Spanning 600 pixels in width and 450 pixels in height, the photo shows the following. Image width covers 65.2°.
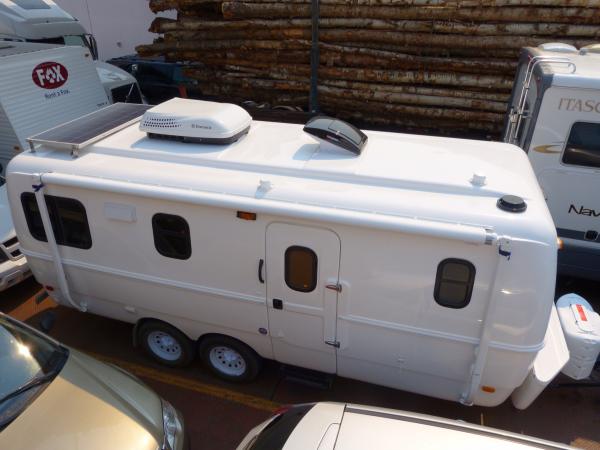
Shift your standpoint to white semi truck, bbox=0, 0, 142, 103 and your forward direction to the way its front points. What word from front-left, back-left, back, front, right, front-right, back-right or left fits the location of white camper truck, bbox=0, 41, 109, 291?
right

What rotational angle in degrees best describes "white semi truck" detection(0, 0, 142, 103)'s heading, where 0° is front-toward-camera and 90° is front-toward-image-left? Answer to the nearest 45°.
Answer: approximately 270°

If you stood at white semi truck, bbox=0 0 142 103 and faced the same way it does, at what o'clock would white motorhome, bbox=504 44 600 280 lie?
The white motorhome is roughly at 2 o'clock from the white semi truck.

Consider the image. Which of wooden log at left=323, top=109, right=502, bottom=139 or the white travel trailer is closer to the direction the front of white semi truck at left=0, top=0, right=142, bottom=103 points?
the wooden log

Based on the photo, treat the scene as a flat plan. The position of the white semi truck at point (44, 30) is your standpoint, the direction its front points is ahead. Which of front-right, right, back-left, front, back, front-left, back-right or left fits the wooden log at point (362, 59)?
front-right

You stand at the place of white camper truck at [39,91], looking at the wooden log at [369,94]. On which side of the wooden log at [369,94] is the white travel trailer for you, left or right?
right

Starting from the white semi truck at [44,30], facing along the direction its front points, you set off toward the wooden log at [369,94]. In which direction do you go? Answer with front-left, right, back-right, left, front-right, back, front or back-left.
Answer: front-right

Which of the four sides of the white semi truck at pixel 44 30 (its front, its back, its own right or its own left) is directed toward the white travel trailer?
right
